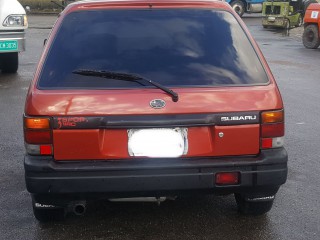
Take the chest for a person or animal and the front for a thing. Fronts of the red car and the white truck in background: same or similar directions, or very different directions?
very different directions

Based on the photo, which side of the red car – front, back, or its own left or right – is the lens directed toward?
back

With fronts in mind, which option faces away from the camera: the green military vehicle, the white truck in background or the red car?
the red car

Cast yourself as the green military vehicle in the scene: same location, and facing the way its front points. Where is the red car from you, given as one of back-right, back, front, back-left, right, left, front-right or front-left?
front-left

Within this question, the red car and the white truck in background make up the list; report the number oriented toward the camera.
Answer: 1

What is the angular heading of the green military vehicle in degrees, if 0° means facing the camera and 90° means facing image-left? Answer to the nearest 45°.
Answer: approximately 45°

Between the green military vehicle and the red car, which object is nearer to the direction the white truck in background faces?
the red car

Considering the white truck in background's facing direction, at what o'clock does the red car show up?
The red car is roughly at 12 o'clock from the white truck in background.

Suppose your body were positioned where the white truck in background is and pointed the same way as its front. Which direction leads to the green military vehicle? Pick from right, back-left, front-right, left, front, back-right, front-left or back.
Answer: back-left

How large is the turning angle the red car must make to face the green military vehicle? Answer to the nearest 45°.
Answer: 0° — it already faces it
